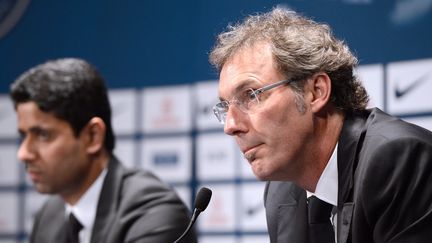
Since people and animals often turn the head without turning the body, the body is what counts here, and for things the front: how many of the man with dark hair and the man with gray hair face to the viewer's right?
0

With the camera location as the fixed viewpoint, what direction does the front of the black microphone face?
facing to the right of the viewer

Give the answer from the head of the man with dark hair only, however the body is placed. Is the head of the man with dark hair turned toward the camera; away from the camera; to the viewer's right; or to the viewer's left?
to the viewer's left

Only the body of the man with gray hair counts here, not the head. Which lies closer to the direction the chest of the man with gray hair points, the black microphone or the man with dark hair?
the black microphone

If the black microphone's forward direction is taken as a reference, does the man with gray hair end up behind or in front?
in front

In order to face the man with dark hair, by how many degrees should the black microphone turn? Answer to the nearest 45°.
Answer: approximately 135° to its left

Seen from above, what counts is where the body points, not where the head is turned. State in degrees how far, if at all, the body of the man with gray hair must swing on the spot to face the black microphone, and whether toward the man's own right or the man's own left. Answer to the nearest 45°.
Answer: approximately 45° to the man's own right

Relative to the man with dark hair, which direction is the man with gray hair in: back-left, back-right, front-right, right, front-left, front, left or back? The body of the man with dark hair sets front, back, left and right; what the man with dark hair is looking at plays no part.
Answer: left
